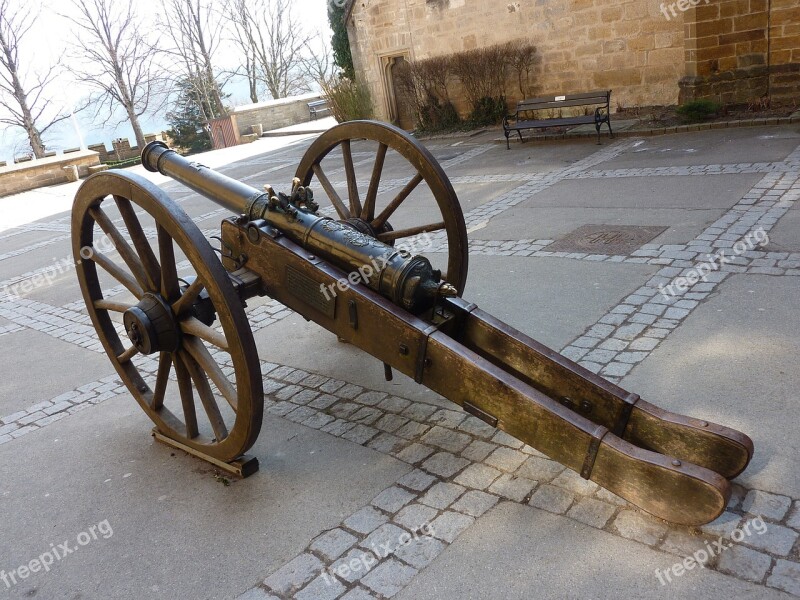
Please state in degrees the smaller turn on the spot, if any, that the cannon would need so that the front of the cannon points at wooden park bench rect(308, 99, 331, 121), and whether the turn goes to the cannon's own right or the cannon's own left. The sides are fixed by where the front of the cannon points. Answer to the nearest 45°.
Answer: approximately 45° to the cannon's own right

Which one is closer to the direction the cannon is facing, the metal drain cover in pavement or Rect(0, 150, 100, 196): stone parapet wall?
the stone parapet wall

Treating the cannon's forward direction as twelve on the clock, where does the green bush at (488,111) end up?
The green bush is roughly at 2 o'clock from the cannon.

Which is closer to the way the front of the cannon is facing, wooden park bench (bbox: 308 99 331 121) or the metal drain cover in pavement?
the wooden park bench

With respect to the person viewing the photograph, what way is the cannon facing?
facing away from the viewer and to the left of the viewer

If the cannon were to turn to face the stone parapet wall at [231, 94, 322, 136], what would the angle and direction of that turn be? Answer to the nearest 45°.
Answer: approximately 45° to its right

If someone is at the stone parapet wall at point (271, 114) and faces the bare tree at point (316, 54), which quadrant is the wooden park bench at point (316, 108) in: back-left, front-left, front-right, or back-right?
front-right

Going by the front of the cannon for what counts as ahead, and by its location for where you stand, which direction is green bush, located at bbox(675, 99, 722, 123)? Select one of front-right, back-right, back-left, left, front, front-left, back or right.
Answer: right

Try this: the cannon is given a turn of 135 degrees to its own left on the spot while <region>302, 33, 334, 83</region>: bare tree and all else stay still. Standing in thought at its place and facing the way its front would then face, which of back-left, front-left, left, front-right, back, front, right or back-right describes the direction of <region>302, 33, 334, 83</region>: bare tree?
back

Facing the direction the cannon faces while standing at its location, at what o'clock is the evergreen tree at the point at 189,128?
The evergreen tree is roughly at 1 o'clock from the cannon.

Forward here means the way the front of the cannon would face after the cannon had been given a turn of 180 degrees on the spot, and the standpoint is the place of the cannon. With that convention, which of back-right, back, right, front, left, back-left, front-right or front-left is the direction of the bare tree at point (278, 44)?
back-left

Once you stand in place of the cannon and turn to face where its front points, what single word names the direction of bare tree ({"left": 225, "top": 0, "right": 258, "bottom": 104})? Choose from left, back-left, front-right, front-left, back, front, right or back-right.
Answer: front-right

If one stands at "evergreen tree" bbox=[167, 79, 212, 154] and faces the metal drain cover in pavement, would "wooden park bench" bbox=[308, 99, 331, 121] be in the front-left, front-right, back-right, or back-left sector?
front-left

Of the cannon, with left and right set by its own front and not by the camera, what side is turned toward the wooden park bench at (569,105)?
right

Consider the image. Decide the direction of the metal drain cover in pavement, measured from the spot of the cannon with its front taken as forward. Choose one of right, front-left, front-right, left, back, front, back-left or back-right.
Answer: right

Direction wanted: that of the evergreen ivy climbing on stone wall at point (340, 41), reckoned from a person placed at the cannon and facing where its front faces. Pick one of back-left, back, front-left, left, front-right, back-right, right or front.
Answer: front-right
